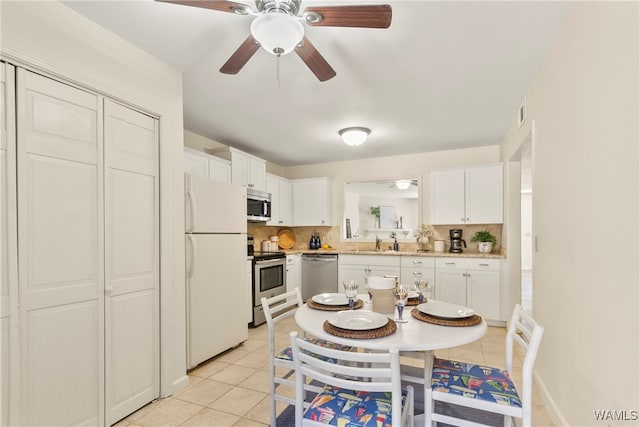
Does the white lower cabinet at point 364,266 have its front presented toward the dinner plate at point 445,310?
yes

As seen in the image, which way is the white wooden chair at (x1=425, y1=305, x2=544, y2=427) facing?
to the viewer's left

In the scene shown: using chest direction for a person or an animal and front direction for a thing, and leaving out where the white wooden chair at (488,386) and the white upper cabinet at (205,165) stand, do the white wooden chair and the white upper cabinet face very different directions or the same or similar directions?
very different directions

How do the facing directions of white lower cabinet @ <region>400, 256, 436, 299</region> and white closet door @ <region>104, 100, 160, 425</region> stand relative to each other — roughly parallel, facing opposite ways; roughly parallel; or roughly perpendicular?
roughly perpendicular

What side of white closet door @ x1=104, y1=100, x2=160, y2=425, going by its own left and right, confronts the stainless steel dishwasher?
left

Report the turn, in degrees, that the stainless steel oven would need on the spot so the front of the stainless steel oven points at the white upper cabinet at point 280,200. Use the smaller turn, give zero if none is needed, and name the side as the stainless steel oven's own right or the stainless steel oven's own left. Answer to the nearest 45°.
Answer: approximately 135° to the stainless steel oven's own left

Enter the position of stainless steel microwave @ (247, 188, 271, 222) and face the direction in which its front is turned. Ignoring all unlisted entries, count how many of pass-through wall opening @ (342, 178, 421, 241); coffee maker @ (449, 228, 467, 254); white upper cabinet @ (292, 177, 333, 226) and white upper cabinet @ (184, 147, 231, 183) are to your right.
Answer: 1

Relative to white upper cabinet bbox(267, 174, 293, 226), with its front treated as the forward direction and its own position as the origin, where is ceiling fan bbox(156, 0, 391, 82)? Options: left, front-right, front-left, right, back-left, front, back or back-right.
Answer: front-right

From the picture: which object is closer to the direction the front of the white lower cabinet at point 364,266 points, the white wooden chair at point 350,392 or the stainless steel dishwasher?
the white wooden chair

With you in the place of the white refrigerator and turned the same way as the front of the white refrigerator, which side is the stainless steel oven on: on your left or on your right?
on your left

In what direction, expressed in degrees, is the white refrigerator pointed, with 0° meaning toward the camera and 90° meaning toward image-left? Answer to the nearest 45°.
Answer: approximately 315°
